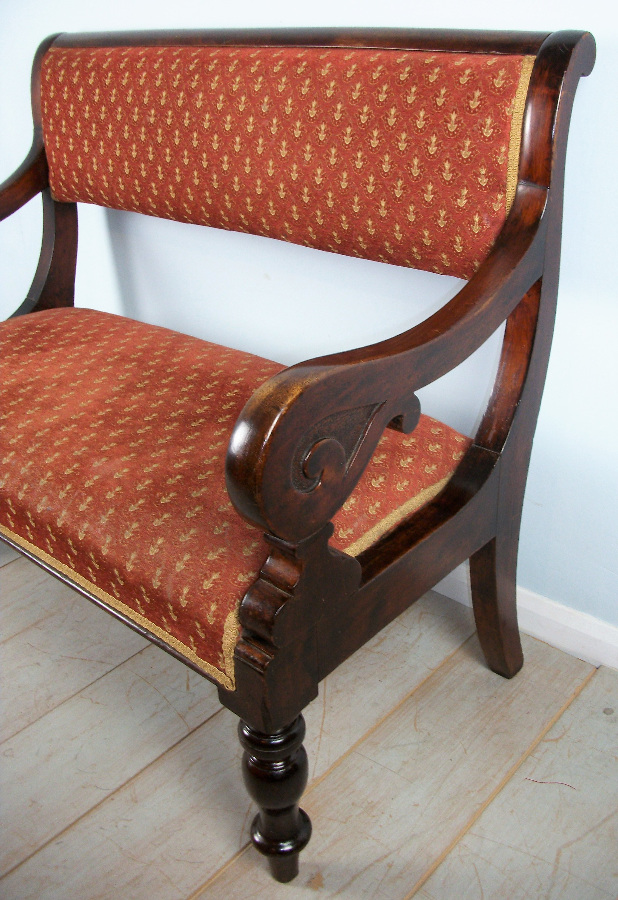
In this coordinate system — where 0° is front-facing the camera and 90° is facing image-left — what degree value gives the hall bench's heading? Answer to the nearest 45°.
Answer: approximately 45°
